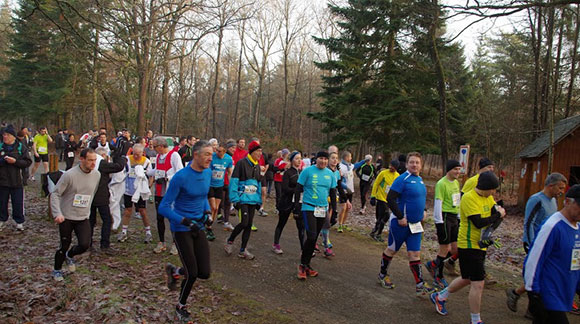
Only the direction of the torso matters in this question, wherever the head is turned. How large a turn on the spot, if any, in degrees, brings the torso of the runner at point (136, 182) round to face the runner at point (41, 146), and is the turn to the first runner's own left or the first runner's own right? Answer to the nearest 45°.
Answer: approximately 180°

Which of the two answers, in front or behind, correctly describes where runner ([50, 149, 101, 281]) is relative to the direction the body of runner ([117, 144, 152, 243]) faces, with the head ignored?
in front

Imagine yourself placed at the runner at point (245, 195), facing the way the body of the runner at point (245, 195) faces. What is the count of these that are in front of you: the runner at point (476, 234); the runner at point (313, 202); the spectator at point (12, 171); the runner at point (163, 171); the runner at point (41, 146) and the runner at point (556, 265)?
3

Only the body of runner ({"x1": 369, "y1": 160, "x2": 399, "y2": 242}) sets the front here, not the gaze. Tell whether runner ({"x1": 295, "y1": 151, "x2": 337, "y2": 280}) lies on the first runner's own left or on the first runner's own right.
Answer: on the first runner's own right

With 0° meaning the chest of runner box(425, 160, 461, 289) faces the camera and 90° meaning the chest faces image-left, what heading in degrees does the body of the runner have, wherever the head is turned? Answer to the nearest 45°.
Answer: approximately 315°

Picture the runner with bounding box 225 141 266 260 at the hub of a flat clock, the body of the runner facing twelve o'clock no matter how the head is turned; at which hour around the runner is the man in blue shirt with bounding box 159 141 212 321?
The man in blue shirt is roughly at 2 o'clock from the runner.

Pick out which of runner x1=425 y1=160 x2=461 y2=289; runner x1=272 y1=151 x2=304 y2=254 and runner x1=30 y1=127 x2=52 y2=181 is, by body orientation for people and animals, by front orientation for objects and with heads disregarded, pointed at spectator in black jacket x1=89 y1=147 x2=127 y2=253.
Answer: runner x1=30 y1=127 x2=52 y2=181

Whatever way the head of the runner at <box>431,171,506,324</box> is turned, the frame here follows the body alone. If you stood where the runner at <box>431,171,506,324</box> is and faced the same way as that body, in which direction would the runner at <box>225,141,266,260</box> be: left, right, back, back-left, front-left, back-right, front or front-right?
back-right

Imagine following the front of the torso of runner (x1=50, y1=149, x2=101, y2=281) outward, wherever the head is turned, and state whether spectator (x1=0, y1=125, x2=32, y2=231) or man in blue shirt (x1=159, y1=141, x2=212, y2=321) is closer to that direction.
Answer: the man in blue shirt

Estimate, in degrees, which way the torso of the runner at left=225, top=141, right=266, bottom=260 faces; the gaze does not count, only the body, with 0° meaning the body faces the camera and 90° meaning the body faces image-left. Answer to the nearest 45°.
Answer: approximately 315°

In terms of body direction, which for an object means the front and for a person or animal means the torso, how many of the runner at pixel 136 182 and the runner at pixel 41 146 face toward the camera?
2
